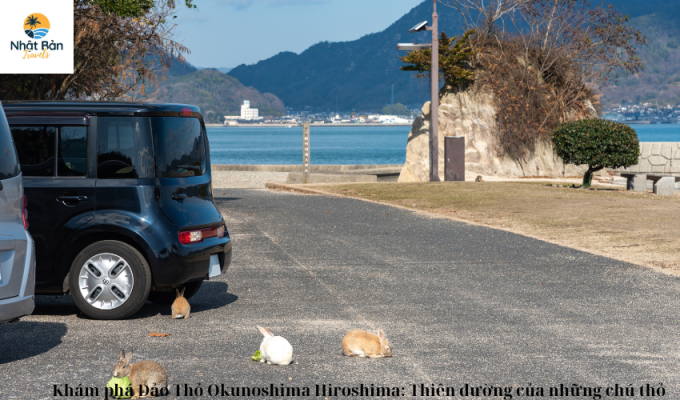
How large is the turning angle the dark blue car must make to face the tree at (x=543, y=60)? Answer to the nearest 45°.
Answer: approximately 135° to its right

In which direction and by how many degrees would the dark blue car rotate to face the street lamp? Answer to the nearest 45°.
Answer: approximately 135° to its right

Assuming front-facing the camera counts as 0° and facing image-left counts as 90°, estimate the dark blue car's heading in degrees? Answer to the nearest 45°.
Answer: approximately 90°

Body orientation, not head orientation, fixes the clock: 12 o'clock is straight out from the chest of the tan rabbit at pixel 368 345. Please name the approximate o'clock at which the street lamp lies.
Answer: The street lamp is roughly at 9 o'clock from the tan rabbit.

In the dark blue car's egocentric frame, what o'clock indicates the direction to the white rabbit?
The white rabbit is roughly at 8 o'clock from the dark blue car.

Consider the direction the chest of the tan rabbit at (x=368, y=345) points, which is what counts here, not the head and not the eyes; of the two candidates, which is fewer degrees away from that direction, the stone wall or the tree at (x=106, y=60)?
the stone wall

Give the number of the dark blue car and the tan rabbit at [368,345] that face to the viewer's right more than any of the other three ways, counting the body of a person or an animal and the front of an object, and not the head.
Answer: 1

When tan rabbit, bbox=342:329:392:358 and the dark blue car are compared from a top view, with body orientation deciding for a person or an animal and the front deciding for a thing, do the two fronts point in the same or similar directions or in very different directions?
very different directions

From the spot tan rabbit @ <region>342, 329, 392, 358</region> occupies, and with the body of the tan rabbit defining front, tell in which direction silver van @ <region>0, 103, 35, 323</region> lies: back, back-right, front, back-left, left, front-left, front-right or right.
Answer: back

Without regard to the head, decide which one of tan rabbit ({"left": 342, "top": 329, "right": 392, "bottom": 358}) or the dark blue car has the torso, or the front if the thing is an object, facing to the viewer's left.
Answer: the dark blue car

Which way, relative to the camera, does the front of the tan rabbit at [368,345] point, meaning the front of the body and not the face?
to the viewer's right

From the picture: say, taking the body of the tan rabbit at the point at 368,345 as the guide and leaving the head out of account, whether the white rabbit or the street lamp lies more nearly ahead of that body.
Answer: the street lamp

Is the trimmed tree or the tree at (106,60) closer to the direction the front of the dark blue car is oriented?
the tree at (106,60)
